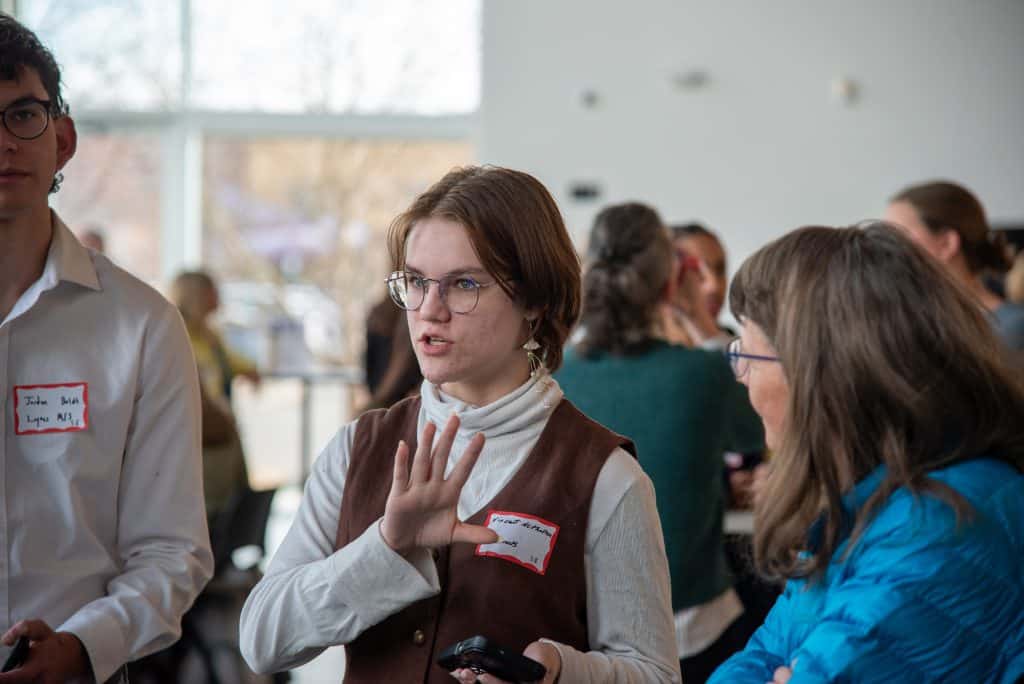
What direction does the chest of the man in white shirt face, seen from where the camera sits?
toward the camera

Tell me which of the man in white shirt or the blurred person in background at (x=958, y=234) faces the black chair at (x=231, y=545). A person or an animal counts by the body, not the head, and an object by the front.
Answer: the blurred person in background

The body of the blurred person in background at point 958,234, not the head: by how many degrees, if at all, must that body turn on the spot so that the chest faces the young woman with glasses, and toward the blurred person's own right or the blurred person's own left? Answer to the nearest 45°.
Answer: approximately 90° to the blurred person's own left

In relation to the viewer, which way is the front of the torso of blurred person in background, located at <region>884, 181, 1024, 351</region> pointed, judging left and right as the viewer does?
facing to the left of the viewer

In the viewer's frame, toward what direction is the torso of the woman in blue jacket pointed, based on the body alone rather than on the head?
to the viewer's left

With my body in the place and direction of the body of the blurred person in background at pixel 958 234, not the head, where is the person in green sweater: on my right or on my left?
on my left

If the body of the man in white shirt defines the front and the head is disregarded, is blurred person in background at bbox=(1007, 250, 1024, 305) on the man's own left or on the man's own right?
on the man's own left

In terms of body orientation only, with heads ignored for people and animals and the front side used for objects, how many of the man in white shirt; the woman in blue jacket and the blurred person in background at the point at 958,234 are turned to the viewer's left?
2

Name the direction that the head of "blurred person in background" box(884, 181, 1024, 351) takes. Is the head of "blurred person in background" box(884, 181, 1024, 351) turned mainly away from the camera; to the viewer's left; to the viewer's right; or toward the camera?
to the viewer's left

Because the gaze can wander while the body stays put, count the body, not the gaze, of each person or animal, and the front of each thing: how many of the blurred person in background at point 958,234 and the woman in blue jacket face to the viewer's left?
2

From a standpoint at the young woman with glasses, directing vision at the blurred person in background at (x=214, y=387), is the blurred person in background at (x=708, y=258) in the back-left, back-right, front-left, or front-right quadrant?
front-right

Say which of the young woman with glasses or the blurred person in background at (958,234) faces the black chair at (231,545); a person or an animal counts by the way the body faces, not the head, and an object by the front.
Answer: the blurred person in background

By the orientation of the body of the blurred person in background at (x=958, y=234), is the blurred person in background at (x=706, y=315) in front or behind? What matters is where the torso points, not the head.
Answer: in front

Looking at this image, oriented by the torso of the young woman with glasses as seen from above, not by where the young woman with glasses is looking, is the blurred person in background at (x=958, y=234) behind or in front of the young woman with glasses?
behind

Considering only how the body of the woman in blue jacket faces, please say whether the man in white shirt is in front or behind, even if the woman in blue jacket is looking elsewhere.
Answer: in front
